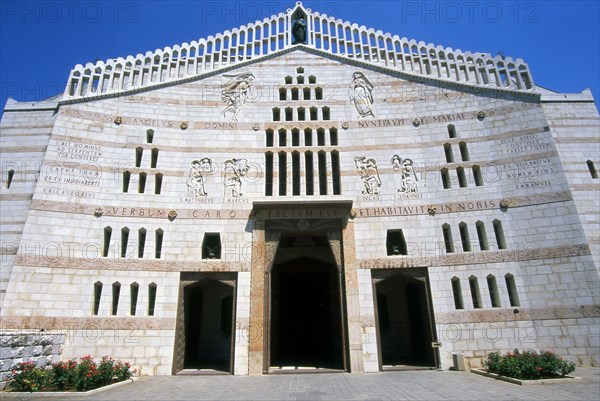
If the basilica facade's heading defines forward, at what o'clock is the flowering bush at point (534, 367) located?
The flowering bush is roughly at 10 o'clock from the basilica facade.

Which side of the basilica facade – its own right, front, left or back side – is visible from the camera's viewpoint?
front

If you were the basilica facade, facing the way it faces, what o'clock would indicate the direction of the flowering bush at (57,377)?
The flowering bush is roughly at 2 o'clock from the basilica facade.

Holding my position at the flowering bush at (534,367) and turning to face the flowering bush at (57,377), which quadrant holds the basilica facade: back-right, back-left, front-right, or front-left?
front-right

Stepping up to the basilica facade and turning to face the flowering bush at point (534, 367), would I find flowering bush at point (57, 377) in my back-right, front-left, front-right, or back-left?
back-right
